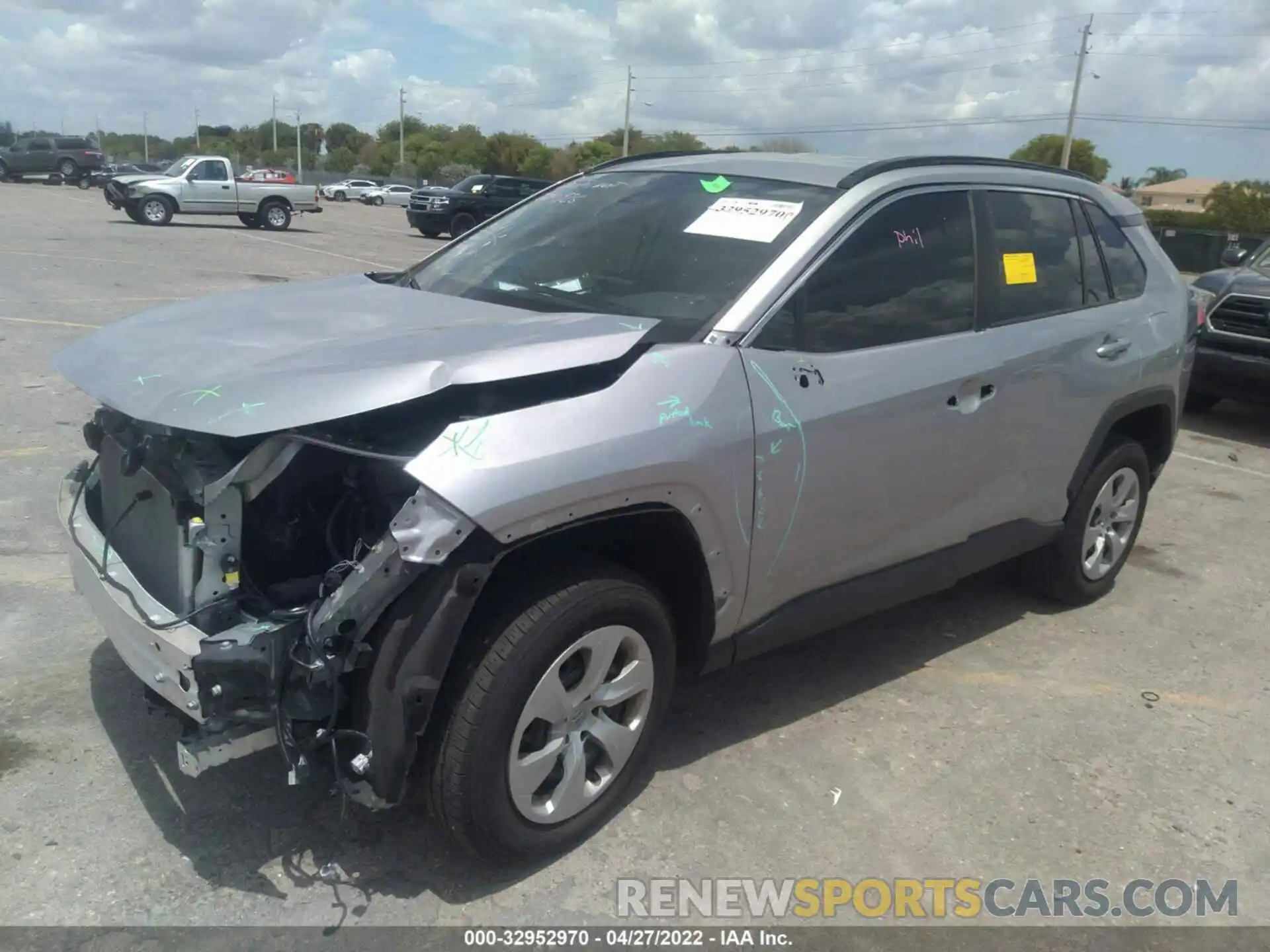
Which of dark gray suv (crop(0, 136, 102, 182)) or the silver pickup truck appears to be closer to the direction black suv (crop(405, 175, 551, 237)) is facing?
the silver pickup truck

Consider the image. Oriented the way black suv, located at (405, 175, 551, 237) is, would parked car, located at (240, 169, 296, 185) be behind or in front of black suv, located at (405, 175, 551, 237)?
in front

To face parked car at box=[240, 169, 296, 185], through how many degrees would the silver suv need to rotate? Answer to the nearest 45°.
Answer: approximately 135° to its right

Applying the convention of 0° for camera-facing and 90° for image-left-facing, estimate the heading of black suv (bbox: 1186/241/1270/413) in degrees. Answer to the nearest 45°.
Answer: approximately 45°

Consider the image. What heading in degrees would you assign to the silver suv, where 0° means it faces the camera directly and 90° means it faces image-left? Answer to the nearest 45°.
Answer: approximately 45°

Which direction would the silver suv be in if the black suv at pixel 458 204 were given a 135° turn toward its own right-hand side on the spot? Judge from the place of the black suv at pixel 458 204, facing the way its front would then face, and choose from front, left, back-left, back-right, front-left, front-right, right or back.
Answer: back

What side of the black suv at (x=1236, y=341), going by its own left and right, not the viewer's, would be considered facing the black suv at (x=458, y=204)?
right

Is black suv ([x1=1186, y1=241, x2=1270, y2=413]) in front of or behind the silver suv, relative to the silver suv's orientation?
behind

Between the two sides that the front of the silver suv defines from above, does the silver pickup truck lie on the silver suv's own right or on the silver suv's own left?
on the silver suv's own right

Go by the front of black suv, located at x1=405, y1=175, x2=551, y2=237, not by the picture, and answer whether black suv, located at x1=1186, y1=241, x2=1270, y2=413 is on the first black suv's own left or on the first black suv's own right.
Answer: on the first black suv's own left

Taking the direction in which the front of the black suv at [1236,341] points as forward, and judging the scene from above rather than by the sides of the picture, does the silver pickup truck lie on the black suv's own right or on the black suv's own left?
on the black suv's own right

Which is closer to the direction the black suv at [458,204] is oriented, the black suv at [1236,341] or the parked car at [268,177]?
the parked car
